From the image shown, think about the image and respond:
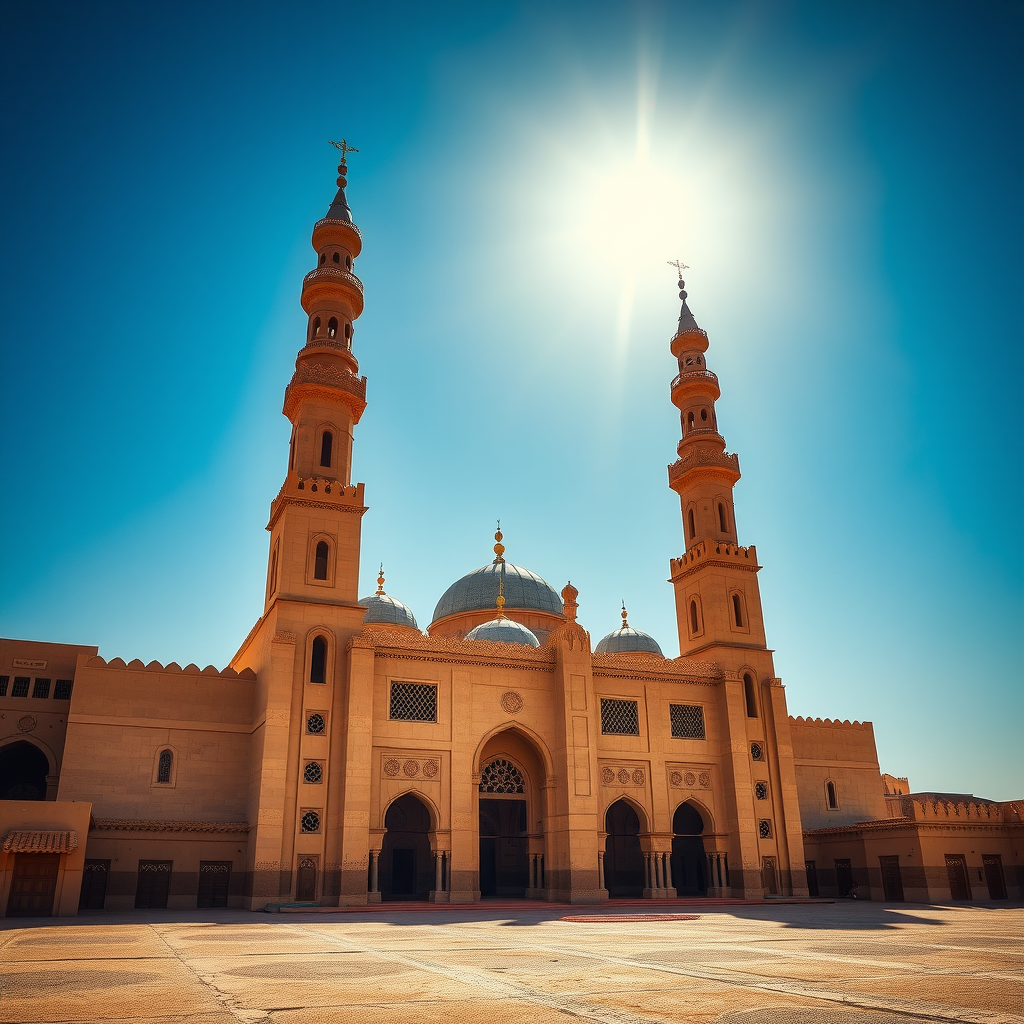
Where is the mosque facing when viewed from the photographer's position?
facing the viewer
